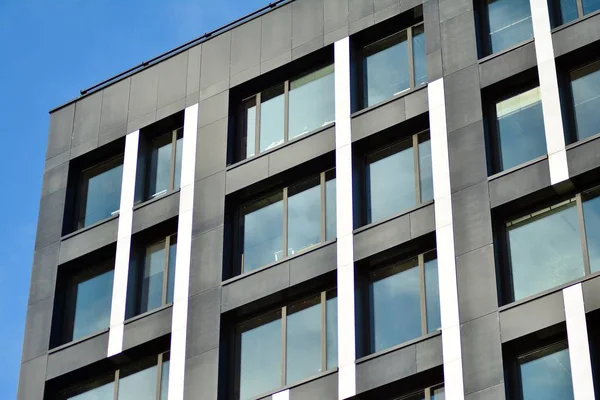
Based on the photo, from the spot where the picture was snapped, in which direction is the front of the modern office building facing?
facing the viewer and to the left of the viewer
